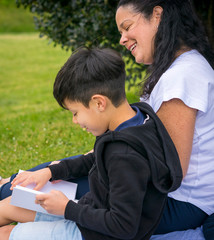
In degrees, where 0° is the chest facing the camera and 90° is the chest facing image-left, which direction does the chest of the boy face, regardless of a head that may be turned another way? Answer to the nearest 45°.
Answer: approximately 90°

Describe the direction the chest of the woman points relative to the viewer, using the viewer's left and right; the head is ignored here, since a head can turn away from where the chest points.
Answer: facing to the left of the viewer

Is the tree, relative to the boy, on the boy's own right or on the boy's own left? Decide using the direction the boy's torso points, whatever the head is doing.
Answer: on the boy's own right

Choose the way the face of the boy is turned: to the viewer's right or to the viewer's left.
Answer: to the viewer's left
